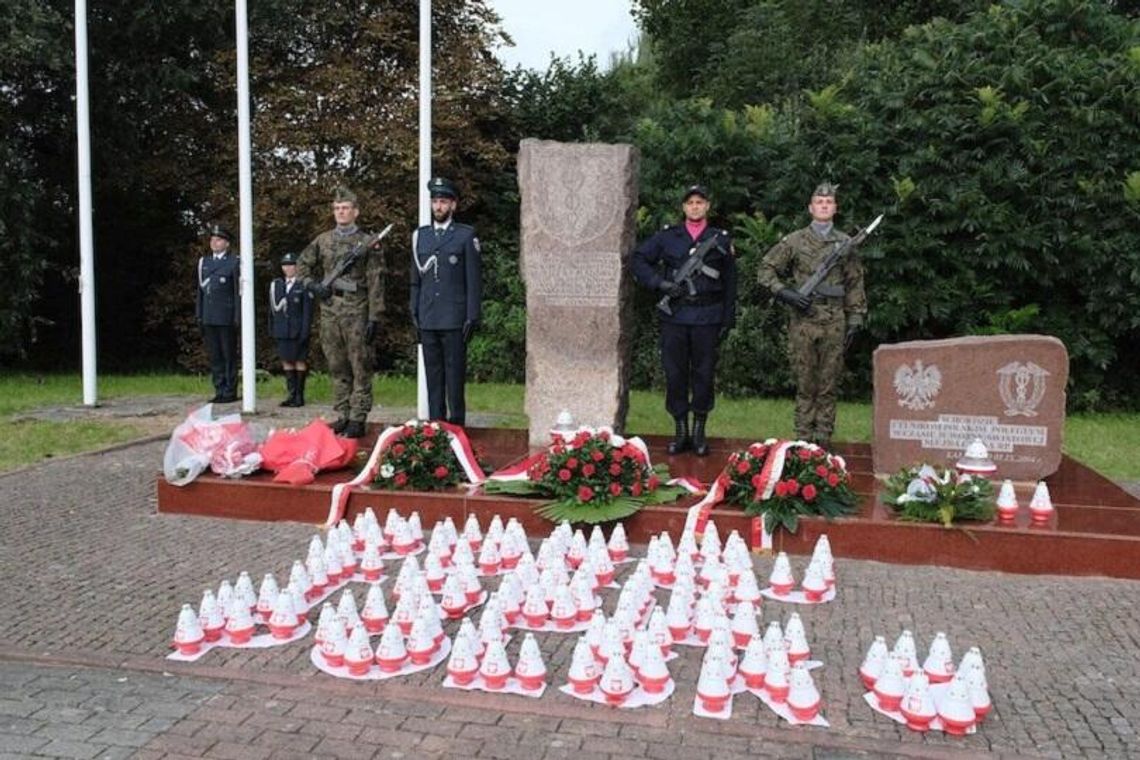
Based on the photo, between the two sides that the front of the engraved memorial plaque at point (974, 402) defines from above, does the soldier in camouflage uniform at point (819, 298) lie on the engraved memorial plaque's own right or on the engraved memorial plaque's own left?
on the engraved memorial plaque's own right

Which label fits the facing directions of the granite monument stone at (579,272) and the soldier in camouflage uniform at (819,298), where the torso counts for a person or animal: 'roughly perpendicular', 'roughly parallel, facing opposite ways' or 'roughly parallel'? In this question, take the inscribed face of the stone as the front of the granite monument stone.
roughly parallel

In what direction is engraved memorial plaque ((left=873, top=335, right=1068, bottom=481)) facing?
toward the camera

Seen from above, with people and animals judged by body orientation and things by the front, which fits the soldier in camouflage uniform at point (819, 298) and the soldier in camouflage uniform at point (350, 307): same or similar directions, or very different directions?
same or similar directions

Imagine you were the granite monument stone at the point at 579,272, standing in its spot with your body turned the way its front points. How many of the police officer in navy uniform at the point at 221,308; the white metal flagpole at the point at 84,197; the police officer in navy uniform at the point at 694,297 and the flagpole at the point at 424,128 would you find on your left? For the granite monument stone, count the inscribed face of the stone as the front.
1

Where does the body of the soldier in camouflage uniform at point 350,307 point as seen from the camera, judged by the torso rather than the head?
toward the camera

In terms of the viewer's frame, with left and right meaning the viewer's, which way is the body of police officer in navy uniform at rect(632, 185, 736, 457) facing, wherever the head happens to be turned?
facing the viewer

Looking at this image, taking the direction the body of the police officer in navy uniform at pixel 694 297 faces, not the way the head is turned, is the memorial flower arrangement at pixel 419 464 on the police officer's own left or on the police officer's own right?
on the police officer's own right

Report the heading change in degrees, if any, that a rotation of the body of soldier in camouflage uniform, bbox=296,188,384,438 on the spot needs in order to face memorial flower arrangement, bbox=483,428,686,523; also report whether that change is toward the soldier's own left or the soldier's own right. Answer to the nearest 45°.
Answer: approximately 45° to the soldier's own left

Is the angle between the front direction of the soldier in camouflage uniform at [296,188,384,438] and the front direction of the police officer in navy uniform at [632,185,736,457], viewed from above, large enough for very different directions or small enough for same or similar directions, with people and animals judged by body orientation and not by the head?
same or similar directions

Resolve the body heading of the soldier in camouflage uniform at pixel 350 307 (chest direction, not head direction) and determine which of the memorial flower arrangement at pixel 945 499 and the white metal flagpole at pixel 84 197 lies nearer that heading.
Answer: the memorial flower arrangement
